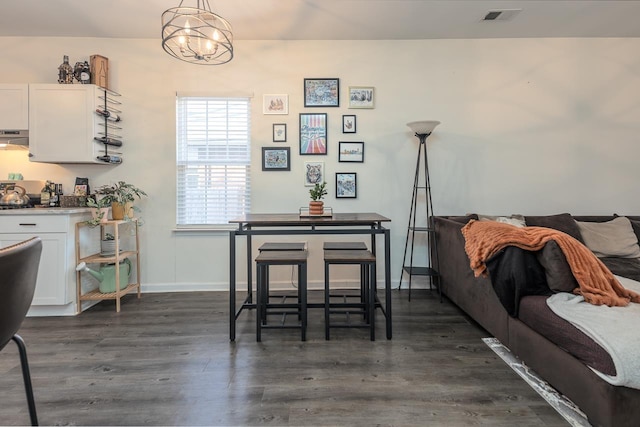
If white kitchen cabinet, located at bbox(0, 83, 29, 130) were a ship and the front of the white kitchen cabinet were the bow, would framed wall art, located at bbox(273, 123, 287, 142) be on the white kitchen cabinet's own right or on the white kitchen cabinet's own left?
on the white kitchen cabinet's own left

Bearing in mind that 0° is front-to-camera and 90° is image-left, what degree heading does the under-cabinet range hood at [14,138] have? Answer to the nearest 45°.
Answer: approximately 0°

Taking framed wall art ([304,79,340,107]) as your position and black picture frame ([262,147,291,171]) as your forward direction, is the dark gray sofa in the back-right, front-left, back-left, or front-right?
back-left

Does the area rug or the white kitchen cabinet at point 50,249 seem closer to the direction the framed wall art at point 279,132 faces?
the area rug

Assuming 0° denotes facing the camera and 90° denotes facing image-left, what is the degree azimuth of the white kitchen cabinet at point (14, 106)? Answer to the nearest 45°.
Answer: approximately 0°

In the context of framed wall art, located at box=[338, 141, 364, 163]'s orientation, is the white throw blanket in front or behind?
in front

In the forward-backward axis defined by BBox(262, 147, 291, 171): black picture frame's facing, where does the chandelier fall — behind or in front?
in front

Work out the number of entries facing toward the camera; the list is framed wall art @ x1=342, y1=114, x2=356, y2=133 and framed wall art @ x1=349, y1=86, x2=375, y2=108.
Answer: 2
